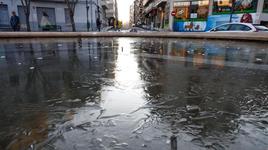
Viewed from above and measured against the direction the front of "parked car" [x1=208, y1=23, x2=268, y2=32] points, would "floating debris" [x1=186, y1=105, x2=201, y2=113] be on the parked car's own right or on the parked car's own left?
on the parked car's own left

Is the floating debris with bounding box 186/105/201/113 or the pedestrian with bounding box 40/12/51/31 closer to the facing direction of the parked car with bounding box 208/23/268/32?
the pedestrian

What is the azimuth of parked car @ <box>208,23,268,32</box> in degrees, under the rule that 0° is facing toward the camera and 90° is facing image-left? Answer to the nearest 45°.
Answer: approximately 90°
